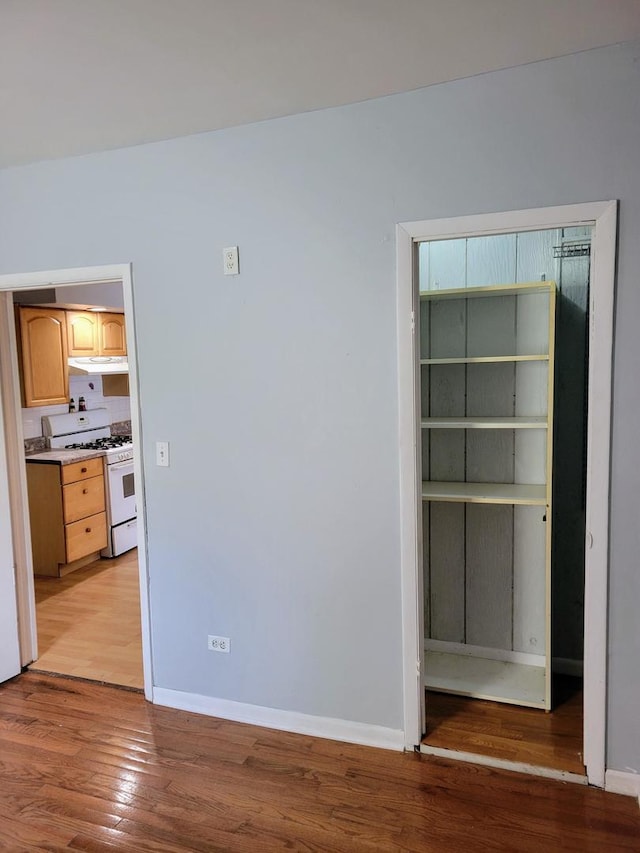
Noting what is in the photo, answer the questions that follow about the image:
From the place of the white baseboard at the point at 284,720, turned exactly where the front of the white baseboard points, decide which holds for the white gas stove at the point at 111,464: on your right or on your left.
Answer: on your right

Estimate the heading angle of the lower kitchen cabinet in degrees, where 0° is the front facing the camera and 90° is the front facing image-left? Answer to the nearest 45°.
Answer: approximately 315°

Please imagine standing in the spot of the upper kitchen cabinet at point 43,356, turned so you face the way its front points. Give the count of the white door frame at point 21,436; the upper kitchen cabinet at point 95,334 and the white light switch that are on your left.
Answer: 1

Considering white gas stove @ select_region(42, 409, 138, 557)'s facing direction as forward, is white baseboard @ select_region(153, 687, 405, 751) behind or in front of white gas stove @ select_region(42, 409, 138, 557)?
in front

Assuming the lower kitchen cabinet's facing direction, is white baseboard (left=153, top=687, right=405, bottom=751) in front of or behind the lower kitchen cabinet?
in front

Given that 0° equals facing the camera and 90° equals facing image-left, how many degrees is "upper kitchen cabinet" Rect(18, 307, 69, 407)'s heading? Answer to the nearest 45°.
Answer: approximately 315°
